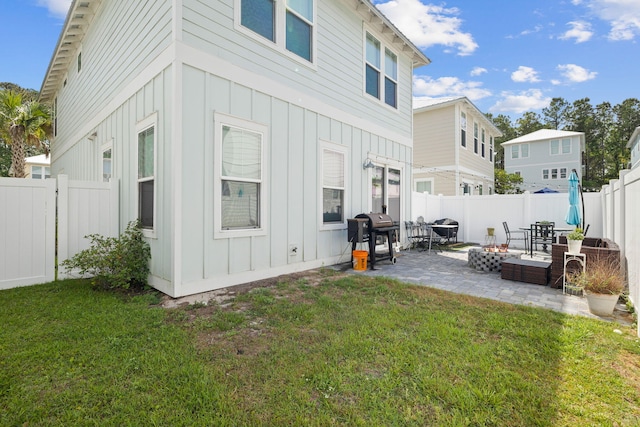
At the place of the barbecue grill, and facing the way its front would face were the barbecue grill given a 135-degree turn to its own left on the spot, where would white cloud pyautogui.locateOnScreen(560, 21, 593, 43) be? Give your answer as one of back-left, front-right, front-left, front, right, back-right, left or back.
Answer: front-right

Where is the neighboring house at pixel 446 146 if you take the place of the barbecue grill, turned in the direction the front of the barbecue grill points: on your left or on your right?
on your left

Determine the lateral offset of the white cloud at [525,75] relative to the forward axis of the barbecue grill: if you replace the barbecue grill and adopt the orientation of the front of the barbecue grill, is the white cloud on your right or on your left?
on your left

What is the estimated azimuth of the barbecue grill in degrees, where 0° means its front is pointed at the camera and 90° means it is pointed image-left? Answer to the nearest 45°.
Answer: approximately 315°
